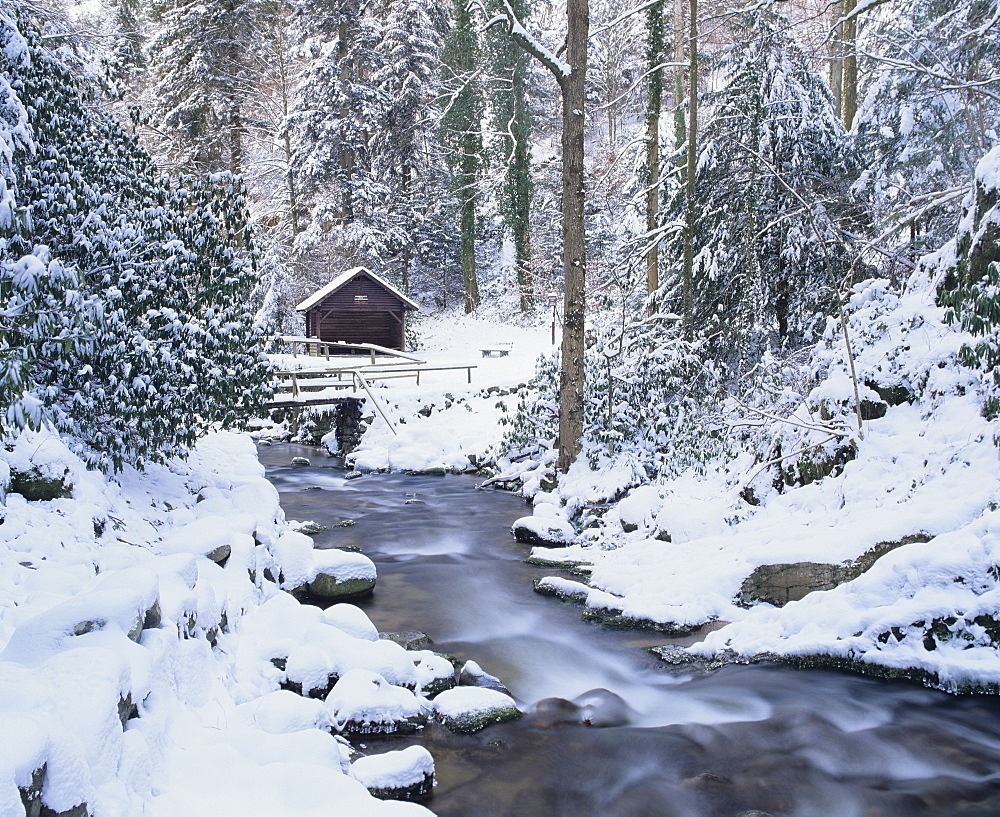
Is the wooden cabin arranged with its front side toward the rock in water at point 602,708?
yes

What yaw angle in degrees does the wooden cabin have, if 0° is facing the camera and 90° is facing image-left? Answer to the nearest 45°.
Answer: approximately 0°

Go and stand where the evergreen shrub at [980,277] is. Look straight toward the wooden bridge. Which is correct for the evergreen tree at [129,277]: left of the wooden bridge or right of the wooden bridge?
left

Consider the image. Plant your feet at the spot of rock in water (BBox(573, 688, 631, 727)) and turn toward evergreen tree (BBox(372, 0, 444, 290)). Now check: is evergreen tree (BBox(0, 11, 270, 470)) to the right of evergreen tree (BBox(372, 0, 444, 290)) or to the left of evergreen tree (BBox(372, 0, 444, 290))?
left

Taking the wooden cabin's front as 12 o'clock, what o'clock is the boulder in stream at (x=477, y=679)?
The boulder in stream is roughly at 12 o'clock from the wooden cabin.

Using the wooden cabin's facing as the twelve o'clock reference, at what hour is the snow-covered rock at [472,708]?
The snow-covered rock is roughly at 12 o'clock from the wooden cabin.

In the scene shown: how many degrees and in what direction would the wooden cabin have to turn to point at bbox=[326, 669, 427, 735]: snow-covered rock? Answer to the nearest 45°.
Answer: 0° — it already faces it
